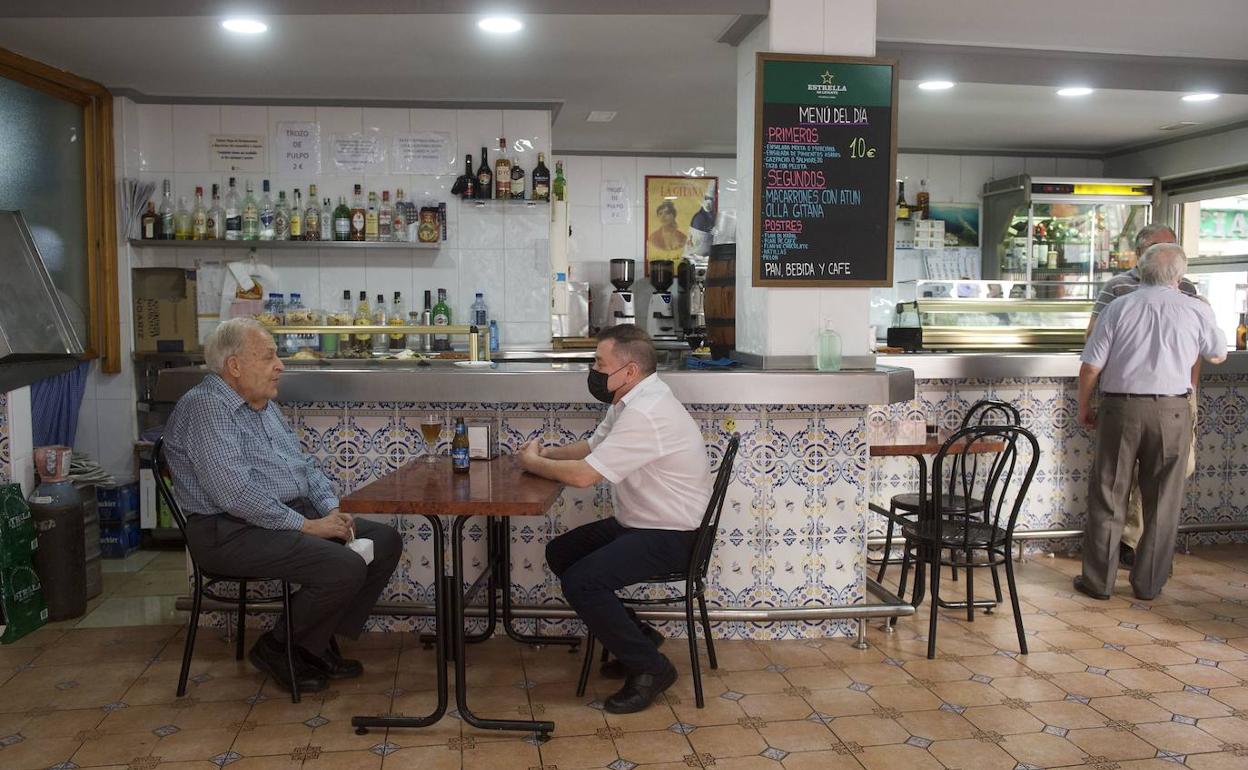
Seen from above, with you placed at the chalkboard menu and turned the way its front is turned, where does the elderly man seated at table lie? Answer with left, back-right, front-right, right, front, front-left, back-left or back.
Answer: front-right

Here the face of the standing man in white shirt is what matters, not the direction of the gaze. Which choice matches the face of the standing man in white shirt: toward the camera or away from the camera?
away from the camera

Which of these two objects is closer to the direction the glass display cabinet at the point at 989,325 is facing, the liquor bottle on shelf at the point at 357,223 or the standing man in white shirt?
the standing man in white shirt

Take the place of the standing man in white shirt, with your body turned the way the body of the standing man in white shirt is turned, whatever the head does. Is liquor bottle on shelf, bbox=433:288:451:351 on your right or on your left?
on your left

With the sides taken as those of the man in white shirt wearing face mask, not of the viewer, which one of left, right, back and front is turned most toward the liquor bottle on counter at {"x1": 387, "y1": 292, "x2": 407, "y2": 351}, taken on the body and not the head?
right

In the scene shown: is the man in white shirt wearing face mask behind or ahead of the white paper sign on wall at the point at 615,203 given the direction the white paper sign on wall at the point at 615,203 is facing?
ahead

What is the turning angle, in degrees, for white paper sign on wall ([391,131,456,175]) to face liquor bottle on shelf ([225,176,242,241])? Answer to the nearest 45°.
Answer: approximately 90° to its right

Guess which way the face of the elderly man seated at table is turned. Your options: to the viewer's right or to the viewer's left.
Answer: to the viewer's right

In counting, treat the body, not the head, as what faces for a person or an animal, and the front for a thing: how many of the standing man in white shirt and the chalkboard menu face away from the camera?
1

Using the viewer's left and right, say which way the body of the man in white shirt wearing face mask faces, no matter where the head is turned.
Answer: facing to the left of the viewer
